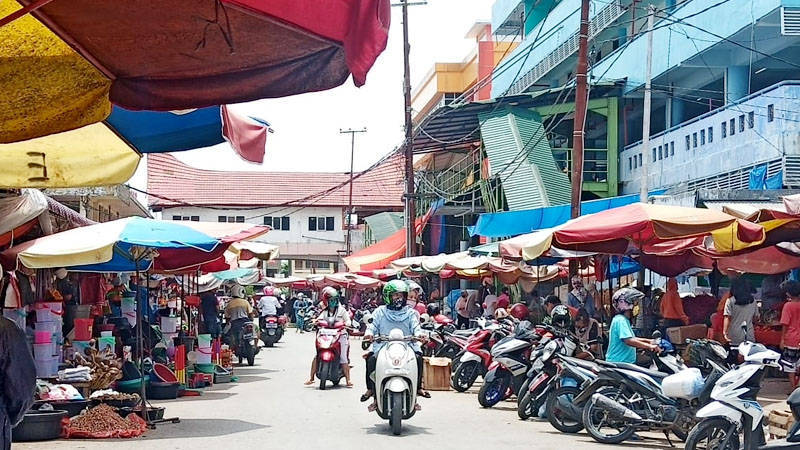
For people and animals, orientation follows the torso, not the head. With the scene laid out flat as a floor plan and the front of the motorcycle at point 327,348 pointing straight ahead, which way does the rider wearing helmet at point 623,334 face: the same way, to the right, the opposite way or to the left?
to the left

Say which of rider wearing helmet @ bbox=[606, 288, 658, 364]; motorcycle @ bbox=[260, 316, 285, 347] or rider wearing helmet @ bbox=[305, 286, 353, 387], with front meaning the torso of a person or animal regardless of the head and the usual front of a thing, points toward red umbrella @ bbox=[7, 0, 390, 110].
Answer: rider wearing helmet @ bbox=[305, 286, 353, 387]

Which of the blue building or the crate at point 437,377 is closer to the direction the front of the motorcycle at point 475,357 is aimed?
the crate

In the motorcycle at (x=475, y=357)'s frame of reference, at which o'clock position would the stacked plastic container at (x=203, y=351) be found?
The stacked plastic container is roughly at 2 o'clock from the motorcycle.

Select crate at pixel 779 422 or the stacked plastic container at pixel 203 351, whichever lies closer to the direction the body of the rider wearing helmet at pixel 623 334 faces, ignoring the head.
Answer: the crate

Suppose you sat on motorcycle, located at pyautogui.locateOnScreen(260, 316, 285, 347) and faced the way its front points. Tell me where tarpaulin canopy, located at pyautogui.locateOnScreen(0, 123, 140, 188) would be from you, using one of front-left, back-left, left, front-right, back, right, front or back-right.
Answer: back

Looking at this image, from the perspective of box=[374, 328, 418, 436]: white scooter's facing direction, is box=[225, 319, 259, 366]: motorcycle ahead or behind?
behind

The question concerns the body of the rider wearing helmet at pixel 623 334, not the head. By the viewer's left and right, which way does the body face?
facing to the right of the viewer

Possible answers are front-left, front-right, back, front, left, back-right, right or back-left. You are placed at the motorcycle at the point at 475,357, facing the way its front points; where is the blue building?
back

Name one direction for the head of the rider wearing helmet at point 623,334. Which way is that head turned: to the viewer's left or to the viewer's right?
to the viewer's right

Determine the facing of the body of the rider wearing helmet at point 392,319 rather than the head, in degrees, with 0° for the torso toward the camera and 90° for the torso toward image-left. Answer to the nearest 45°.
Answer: approximately 0°

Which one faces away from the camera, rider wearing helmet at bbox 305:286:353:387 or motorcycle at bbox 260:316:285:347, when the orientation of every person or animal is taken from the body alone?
the motorcycle

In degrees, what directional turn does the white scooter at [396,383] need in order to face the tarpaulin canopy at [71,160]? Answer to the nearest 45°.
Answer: approximately 45° to its right
